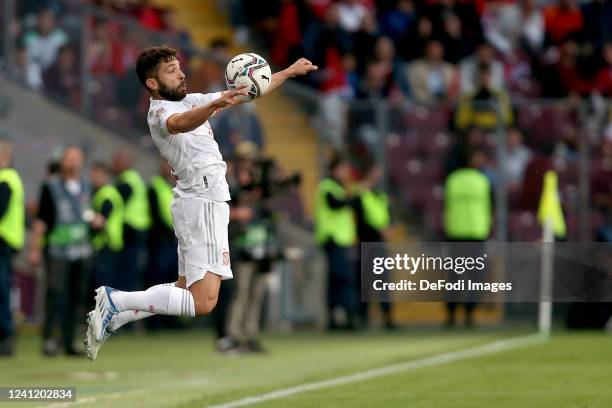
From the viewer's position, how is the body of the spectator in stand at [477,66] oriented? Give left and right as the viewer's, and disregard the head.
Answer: facing the viewer

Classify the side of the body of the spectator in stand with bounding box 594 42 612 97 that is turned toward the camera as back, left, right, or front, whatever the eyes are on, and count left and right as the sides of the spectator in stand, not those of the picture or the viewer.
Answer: front

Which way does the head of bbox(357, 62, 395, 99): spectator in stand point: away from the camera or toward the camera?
toward the camera

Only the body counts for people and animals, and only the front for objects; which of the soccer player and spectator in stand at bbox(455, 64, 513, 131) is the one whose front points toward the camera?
the spectator in stand

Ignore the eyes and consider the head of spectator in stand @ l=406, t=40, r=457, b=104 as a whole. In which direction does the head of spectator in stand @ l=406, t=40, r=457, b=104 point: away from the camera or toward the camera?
toward the camera

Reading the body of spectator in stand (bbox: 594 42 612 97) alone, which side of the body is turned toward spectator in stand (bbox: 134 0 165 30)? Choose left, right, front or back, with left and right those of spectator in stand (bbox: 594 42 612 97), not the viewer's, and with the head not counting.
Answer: right

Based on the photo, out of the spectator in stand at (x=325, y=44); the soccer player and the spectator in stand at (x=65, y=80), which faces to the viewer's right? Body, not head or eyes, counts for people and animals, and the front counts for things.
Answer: the soccer player

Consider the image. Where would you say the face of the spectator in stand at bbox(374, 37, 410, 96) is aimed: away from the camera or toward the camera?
toward the camera

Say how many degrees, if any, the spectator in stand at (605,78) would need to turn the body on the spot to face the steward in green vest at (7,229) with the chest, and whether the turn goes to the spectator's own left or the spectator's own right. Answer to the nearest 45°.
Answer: approximately 45° to the spectator's own right

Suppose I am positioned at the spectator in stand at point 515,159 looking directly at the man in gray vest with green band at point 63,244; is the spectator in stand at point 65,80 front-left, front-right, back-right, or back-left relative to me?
front-right

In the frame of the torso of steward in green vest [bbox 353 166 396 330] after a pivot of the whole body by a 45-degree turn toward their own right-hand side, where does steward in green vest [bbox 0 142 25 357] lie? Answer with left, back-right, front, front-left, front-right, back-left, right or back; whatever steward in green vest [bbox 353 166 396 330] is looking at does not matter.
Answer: front-right

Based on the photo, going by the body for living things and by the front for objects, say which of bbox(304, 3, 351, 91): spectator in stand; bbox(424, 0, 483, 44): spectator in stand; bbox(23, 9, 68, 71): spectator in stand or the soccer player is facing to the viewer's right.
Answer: the soccer player

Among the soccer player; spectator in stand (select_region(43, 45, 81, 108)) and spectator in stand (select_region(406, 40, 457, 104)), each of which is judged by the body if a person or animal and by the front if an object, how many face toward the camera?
2

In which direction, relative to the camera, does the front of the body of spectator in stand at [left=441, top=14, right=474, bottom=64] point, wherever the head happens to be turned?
toward the camera
